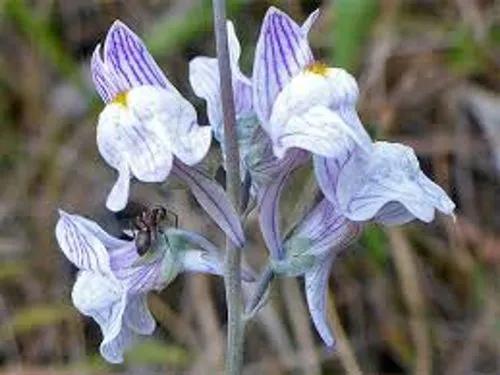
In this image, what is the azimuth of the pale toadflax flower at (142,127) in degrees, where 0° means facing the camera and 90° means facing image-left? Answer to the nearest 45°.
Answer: approximately 45°

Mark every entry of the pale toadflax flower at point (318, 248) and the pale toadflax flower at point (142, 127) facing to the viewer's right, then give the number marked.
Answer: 1

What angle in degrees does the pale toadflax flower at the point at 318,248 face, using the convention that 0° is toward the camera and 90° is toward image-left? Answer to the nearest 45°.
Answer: approximately 270°

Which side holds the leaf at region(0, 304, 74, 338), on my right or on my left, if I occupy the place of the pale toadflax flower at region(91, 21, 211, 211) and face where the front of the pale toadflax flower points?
on my right

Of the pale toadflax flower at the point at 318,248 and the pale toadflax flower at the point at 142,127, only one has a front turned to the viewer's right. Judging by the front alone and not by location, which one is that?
the pale toadflax flower at the point at 318,248
